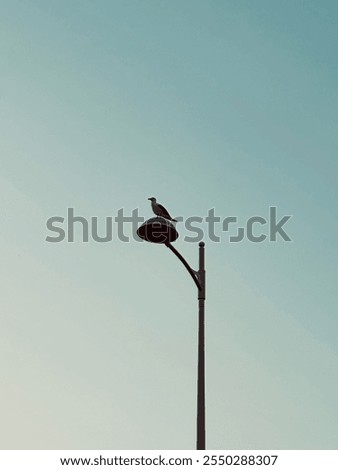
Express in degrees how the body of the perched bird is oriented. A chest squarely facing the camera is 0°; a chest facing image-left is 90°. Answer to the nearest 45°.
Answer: approximately 90°
